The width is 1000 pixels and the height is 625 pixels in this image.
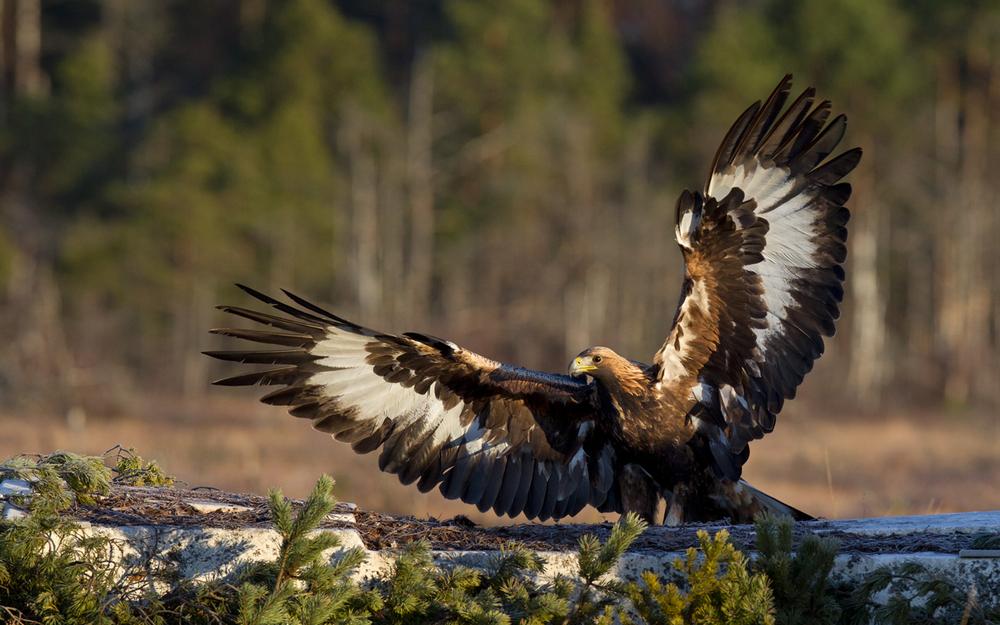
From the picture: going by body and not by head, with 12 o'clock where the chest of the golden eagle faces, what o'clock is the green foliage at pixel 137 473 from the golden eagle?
The green foliage is roughly at 1 o'clock from the golden eagle.

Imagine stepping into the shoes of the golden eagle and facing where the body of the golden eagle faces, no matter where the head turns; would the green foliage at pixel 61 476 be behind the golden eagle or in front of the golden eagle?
in front

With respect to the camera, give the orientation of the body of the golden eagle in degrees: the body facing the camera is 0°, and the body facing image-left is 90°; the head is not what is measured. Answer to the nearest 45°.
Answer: approximately 45°

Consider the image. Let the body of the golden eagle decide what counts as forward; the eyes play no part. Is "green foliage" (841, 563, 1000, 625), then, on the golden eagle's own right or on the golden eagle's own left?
on the golden eagle's own left
